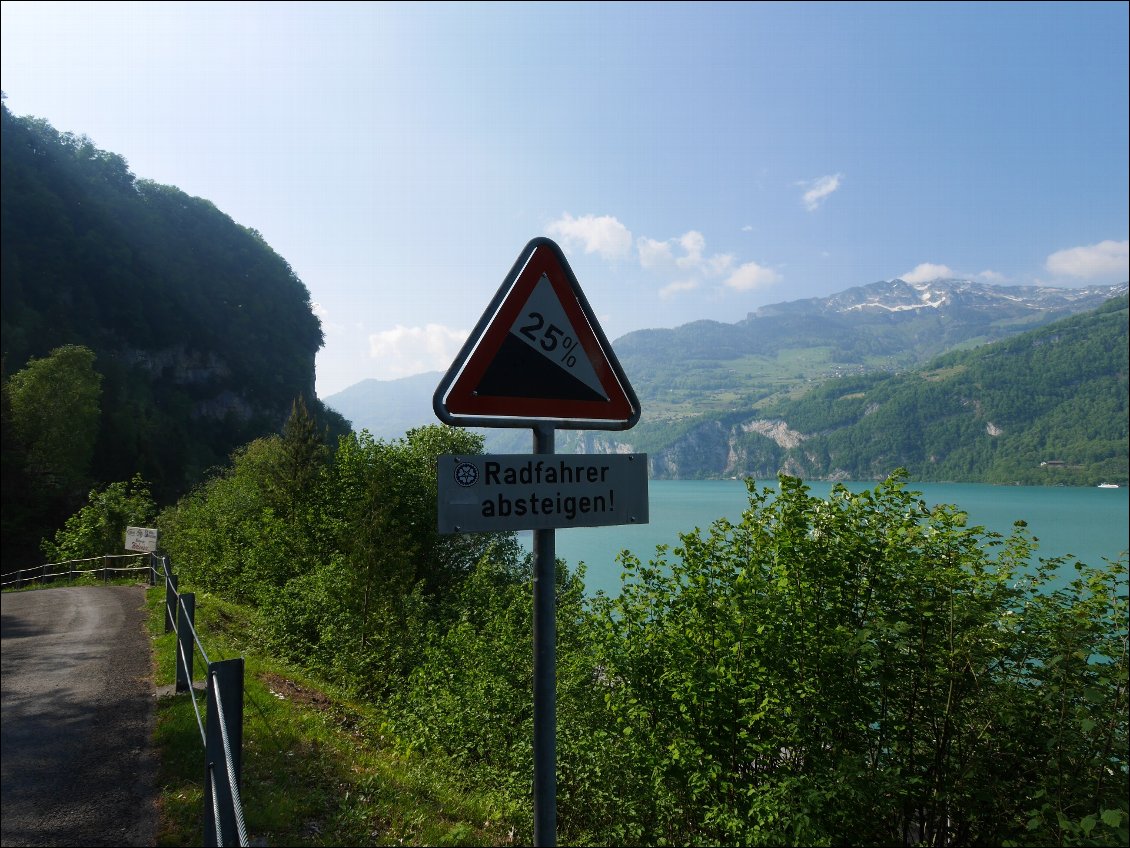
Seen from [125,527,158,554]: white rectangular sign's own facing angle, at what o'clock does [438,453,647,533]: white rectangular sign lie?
[438,453,647,533]: white rectangular sign is roughly at 12 o'clock from [125,527,158,554]: white rectangular sign.

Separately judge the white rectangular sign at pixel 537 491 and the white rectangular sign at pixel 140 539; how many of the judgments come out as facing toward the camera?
2

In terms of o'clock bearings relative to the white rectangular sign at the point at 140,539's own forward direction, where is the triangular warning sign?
The triangular warning sign is roughly at 12 o'clock from the white rectangular sign.

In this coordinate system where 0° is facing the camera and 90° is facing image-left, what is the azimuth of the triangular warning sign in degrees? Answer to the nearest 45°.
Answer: approximately 0°

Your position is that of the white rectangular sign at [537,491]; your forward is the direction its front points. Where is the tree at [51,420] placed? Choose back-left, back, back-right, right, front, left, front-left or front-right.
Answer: back-right
